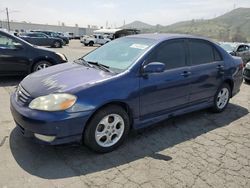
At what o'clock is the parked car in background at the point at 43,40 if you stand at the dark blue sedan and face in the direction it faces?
The parked car in background is roughly at 4 o'clock from the dark blue sedan.

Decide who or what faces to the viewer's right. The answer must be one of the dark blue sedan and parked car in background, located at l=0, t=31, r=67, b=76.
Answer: the parked car in background

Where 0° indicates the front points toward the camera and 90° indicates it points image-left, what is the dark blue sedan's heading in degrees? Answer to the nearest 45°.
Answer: approximately 45°

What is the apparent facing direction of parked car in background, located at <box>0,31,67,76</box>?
to the viewer's right

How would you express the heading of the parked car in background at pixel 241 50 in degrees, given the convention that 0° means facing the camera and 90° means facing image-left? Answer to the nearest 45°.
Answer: approximately 45°

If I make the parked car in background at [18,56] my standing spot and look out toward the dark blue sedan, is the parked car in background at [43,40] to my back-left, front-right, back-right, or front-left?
back-left

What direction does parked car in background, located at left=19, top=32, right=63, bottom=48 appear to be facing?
to the viewer's right

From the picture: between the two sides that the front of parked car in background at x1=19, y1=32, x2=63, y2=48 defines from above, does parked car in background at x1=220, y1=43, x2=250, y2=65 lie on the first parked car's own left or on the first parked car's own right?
on the first parked car's own right

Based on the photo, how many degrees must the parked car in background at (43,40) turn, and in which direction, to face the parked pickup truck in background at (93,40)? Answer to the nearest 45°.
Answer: approximately 45° to its left

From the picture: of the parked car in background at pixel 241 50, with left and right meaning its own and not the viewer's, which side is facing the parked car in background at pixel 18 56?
front

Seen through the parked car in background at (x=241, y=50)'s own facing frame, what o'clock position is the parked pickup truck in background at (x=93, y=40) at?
the parked pickup truck in background at (x=93, y=40) is roughly at 3 o'clock from the parked car in background at (x=241, y=50).

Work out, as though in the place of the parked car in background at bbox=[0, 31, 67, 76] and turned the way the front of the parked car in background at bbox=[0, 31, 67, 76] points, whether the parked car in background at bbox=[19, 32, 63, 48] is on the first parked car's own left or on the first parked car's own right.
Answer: on the first parked car's own left
